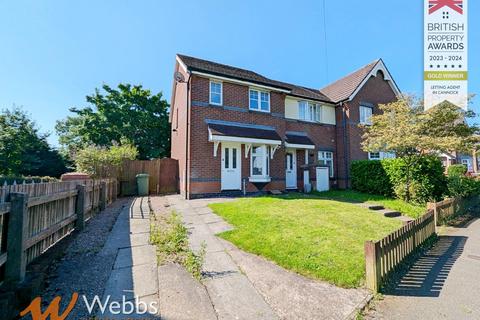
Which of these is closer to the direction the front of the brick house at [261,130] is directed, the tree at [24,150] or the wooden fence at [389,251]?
the wooden fence

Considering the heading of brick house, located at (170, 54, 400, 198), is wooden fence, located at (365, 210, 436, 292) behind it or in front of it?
in front

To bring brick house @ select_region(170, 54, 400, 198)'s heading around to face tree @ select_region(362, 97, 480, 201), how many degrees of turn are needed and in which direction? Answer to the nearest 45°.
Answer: approximately 45° to its left

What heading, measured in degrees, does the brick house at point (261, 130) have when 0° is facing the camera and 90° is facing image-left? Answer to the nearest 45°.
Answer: approximately 315°

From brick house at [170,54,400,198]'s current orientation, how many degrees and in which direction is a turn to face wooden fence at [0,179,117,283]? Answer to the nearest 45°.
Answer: approximately 45° to its right

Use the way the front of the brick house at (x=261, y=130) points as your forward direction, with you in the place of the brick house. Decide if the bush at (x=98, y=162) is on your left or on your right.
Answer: on your right

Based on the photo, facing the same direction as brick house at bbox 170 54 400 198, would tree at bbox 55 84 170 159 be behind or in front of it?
behind
